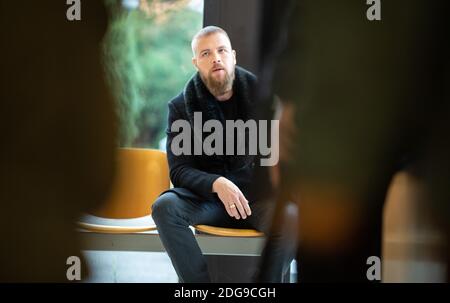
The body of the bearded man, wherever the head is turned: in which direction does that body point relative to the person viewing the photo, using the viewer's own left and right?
facing the viewer

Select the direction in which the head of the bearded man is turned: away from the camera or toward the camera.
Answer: toward the camera
